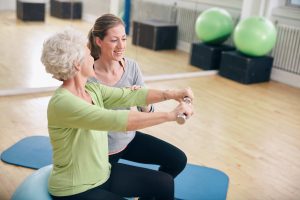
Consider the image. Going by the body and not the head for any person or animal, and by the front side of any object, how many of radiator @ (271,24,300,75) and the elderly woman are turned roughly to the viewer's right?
1

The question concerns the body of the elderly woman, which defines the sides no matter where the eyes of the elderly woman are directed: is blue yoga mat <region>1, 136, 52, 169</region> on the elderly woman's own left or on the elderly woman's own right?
on the elderly woman's own left

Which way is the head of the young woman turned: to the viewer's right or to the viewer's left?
to the viewer's right

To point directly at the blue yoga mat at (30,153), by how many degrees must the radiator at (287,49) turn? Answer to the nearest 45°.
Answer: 0° — it already faces it

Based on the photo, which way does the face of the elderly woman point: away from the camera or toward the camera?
away from the camera

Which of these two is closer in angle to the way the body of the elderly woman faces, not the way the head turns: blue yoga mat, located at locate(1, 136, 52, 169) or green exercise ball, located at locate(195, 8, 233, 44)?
the green exercise ball

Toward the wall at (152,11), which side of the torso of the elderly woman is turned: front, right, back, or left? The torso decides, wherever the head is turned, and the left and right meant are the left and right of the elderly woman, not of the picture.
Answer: left

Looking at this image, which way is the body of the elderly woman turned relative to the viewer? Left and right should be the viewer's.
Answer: facing to the right of the viewer

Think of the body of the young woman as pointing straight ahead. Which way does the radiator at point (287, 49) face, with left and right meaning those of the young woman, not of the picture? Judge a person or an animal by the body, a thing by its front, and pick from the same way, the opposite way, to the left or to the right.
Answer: to the right

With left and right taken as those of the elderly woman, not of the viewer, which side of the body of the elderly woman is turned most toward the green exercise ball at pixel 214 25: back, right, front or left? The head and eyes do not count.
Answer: left

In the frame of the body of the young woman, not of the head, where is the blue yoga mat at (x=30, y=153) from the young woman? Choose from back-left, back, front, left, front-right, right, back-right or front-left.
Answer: back

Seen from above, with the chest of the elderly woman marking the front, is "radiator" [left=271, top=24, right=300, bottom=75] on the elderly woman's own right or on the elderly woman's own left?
on the elderly woman's own left
